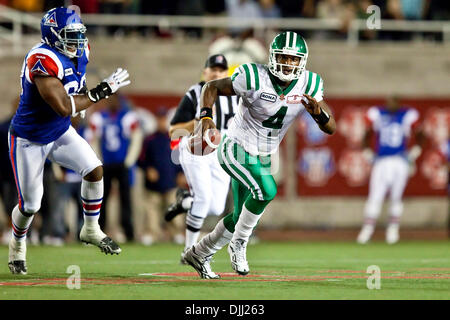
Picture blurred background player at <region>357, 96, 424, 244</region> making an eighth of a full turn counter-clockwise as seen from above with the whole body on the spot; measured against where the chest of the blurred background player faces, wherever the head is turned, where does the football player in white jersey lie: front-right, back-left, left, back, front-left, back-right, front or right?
front-right

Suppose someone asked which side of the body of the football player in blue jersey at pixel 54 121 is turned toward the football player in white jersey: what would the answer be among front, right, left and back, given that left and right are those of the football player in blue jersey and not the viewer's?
front

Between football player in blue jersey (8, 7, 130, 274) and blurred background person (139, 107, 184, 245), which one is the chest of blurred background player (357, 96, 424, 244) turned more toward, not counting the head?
the football player in blue jersey

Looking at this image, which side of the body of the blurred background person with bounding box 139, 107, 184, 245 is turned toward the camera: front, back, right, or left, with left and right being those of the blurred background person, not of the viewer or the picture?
front

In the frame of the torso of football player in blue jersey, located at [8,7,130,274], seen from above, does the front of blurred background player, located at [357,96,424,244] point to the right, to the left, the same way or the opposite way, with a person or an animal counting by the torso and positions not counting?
to the right

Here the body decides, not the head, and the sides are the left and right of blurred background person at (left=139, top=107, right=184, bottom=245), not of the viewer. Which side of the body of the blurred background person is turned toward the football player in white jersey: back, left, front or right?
front

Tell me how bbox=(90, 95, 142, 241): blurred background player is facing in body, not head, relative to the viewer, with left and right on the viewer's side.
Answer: facing the viewer

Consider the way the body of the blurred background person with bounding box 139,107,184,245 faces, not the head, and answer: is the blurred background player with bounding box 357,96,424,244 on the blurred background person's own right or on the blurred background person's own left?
on the blurred background person's own left

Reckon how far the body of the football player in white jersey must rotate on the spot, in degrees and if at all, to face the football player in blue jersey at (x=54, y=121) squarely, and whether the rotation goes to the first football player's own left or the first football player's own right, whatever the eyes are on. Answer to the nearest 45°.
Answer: approximately 135° to the first football player's own right

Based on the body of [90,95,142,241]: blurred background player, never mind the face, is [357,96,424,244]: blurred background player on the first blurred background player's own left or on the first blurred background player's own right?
on the first blurred background player's own left

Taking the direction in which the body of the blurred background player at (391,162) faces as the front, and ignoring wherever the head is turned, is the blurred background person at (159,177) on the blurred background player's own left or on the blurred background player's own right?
on the blurred background player's own right

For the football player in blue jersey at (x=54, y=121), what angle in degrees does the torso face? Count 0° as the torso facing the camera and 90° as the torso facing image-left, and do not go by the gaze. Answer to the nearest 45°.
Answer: approximately 315°

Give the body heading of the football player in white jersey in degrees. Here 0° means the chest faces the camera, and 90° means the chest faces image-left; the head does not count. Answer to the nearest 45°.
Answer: approximately 315°

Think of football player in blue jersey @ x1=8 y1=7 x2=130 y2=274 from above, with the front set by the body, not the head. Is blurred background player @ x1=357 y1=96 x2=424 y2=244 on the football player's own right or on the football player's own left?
on the football player's own left
